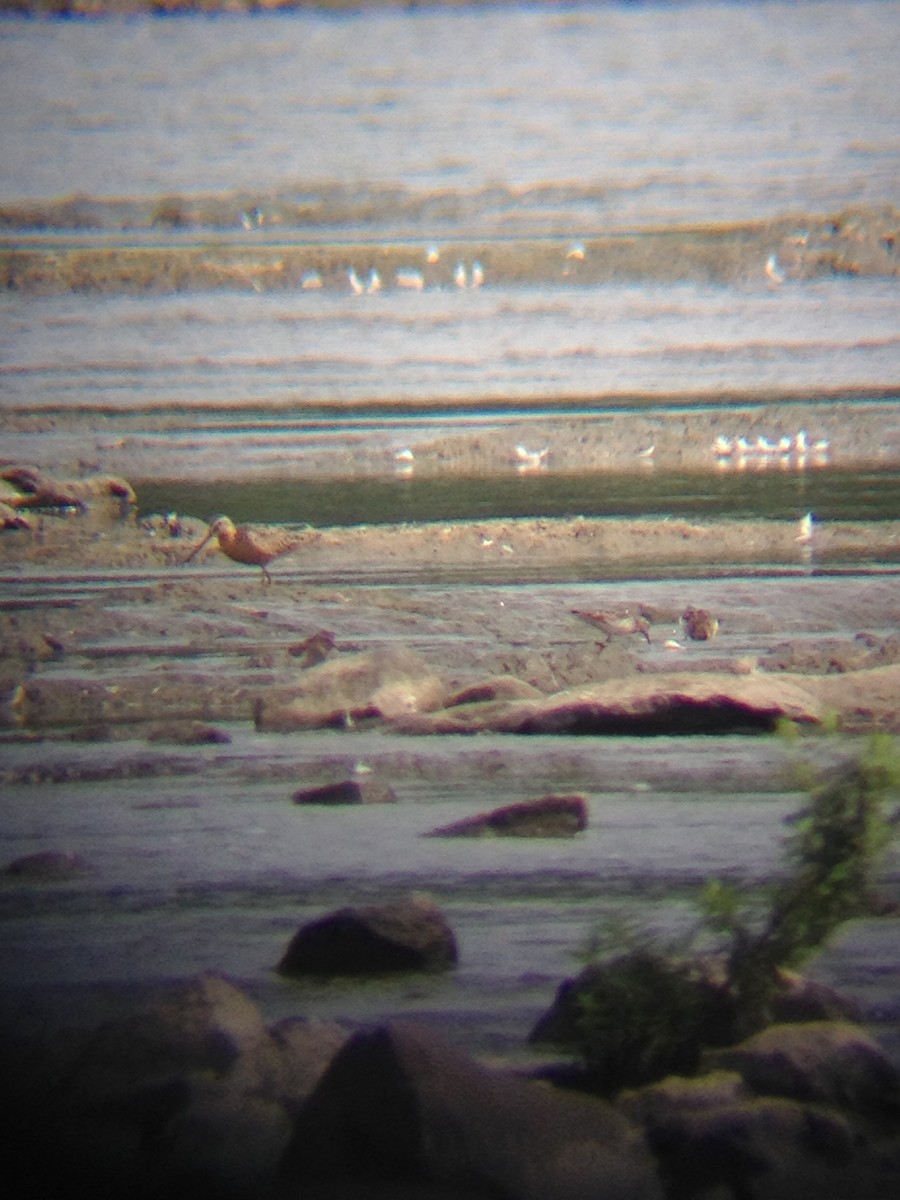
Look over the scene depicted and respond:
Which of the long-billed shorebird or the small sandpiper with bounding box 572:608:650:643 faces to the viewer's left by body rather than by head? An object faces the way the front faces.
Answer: the long-billed shorebird

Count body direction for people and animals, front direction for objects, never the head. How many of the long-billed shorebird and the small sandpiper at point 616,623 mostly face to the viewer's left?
1

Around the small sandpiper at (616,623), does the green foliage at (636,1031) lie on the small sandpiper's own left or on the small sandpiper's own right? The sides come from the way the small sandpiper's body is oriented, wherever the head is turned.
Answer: on the small sandpiper's own right

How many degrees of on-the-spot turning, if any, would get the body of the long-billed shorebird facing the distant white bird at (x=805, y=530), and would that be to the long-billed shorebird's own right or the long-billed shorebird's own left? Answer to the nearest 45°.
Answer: approximately 180°

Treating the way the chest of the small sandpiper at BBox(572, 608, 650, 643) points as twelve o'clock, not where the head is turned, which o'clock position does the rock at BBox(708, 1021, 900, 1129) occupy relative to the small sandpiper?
The rock is roughly at 3 o'clock from the small sandpiper.

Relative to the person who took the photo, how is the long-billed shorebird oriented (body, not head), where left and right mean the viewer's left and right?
facing to the left of the viewer

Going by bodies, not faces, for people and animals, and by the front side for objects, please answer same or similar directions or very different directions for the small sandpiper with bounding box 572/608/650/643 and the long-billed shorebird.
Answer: very different directions

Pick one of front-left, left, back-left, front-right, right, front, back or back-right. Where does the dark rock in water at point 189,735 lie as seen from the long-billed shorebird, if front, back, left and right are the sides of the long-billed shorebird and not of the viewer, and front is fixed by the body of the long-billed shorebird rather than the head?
left

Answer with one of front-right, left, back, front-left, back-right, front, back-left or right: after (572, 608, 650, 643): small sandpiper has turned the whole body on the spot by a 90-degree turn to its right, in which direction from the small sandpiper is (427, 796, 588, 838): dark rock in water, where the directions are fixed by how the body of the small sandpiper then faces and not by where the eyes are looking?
front

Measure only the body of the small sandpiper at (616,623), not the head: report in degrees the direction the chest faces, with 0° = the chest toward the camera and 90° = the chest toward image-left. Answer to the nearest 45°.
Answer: approximately 270°

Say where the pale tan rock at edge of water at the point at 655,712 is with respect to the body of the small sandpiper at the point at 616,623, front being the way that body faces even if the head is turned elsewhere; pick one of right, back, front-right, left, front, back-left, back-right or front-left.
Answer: right

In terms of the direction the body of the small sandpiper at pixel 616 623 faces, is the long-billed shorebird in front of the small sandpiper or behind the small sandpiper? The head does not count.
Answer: behind

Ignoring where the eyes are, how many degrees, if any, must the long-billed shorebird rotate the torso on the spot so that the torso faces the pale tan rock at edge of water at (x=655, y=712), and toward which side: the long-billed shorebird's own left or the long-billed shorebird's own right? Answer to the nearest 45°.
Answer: approximately 90° to the long-billed shorebird's own left

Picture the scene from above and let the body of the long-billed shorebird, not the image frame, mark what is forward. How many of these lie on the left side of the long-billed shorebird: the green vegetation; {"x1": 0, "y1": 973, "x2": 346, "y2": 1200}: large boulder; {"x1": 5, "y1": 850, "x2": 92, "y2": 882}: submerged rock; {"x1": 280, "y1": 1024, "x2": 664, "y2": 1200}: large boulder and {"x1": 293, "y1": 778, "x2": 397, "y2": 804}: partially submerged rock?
5

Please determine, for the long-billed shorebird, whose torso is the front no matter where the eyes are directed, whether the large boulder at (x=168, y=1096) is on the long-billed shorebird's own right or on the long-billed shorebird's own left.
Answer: on the long-billed shorebird's own left

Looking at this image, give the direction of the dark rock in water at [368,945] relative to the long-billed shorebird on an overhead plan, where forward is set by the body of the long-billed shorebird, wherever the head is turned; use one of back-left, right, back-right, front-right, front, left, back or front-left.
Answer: left

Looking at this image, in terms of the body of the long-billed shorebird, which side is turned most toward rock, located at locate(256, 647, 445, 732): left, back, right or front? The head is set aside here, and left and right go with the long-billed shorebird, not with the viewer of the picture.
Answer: left
